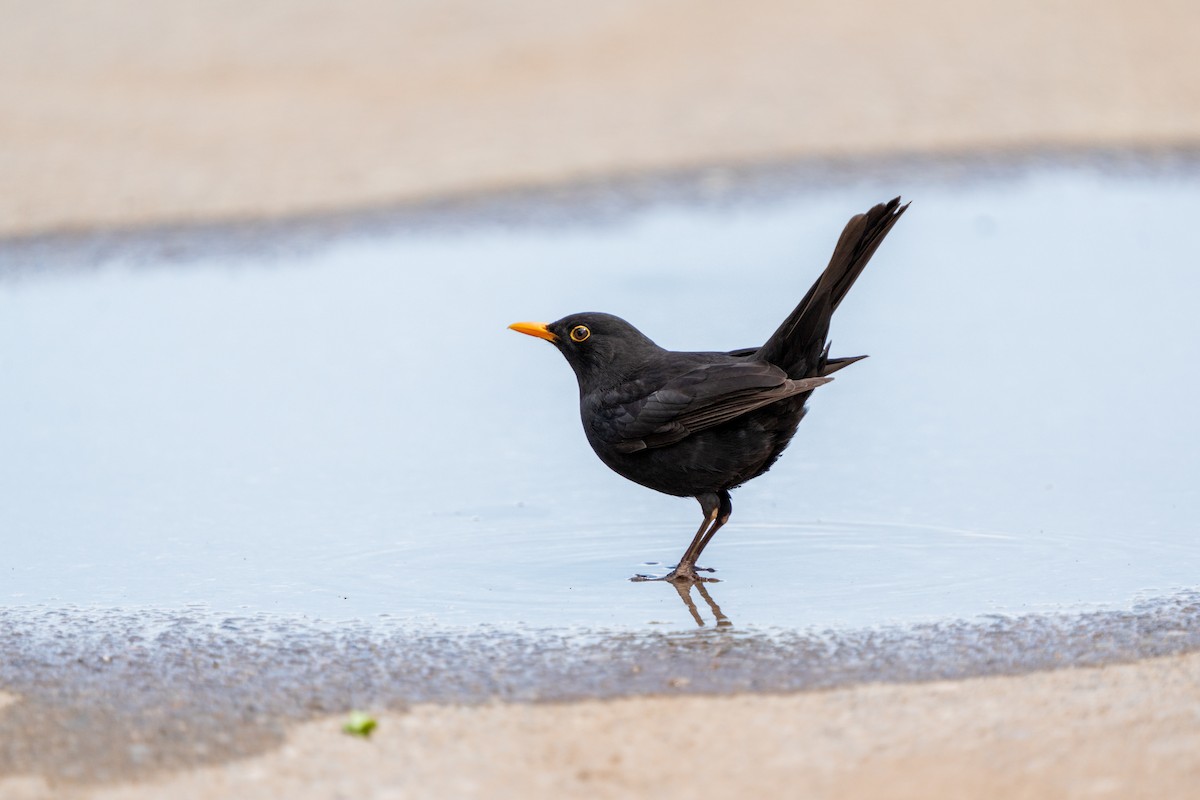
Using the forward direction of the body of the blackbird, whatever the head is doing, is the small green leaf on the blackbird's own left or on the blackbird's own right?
on the blackbird's own left

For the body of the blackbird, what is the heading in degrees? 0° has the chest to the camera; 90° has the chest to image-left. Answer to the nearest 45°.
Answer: approximately 90°
